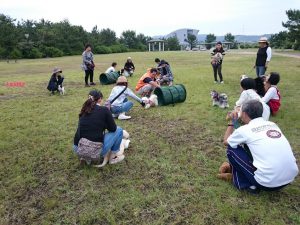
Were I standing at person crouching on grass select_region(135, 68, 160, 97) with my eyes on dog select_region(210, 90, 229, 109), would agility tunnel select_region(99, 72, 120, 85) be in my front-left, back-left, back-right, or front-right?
back-left

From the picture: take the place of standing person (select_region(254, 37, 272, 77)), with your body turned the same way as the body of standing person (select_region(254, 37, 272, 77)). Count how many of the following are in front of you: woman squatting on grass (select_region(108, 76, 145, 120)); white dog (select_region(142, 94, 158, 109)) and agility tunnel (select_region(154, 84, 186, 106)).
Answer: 3

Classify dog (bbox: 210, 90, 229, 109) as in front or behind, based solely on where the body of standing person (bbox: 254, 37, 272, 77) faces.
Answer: in front

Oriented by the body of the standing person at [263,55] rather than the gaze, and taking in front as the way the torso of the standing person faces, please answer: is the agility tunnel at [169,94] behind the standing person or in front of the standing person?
in front

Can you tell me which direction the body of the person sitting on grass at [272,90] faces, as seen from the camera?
to the viewer's left

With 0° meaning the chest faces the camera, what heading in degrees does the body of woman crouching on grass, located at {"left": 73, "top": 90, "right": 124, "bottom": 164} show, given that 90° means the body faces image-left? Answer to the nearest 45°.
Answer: approximately 225°

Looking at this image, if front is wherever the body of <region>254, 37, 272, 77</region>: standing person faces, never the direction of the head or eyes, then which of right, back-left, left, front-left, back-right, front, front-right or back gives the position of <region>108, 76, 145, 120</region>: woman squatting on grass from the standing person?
front
